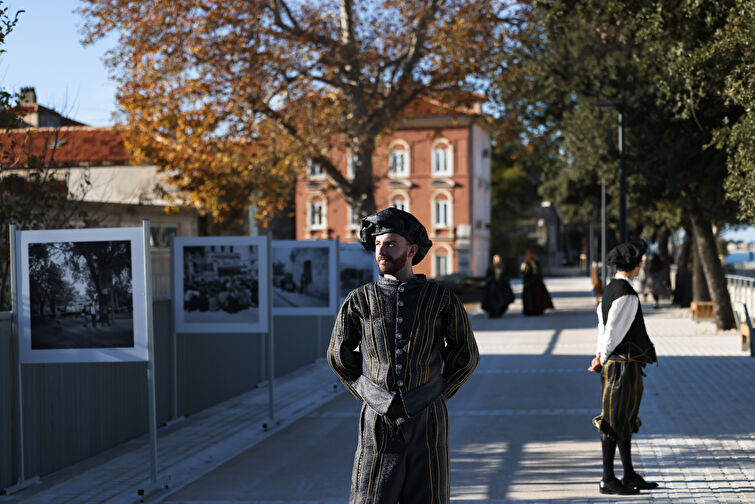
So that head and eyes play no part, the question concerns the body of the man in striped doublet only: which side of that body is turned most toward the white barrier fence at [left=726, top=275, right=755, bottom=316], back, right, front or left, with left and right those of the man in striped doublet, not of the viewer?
back

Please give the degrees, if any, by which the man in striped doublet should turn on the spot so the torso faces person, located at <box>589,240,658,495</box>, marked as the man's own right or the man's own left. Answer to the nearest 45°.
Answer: approximately 135° to the man's own left

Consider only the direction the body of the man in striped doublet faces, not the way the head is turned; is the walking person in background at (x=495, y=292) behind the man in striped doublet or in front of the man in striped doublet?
behind

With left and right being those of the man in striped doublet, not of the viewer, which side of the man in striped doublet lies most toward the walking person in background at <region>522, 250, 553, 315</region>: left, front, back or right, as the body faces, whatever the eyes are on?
back

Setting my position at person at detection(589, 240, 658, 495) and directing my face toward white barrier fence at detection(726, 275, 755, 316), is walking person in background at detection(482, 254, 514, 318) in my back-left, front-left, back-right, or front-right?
front-left

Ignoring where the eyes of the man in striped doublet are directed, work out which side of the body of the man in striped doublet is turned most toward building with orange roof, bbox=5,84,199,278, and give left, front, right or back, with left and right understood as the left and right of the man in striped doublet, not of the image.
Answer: back

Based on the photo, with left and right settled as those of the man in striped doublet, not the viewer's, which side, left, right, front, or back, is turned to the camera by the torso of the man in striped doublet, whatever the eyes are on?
front
